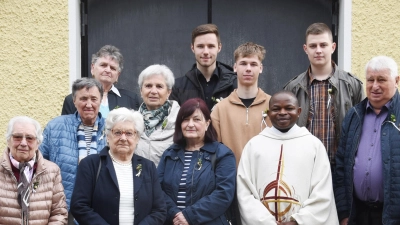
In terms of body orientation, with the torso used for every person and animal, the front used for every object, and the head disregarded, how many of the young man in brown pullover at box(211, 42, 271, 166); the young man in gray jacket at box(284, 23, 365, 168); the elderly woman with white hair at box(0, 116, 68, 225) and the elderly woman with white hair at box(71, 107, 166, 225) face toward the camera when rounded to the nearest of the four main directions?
4

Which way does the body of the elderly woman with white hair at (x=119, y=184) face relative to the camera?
toward the camera

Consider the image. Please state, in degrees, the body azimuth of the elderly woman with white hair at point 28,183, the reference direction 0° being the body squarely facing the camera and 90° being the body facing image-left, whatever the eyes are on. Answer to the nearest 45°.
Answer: approximately 0°

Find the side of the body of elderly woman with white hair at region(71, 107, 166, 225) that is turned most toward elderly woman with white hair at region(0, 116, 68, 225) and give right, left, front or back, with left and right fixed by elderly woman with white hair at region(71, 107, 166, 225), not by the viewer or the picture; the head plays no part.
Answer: right

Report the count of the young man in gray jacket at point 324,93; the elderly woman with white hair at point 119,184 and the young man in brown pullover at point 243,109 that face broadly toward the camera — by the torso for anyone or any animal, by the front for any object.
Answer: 3

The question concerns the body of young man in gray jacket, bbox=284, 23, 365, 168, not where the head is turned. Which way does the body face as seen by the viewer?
toward the camera

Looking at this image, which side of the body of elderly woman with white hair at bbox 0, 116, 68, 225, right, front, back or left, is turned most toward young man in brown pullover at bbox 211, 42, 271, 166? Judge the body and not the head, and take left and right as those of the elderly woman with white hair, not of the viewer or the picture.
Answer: left
